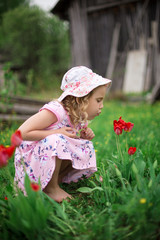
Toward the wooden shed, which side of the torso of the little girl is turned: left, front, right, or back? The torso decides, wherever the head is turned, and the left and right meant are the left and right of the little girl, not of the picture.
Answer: left

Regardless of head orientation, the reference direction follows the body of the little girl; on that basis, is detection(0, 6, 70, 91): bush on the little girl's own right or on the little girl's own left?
on the little girl's own left

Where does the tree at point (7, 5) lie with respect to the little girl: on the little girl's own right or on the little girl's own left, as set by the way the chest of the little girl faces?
on the little girl's own left

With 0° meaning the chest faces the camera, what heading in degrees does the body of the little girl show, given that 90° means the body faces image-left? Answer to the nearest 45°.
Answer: approximately 270°

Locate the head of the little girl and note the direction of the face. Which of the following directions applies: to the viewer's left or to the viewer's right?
to the viewer's right
